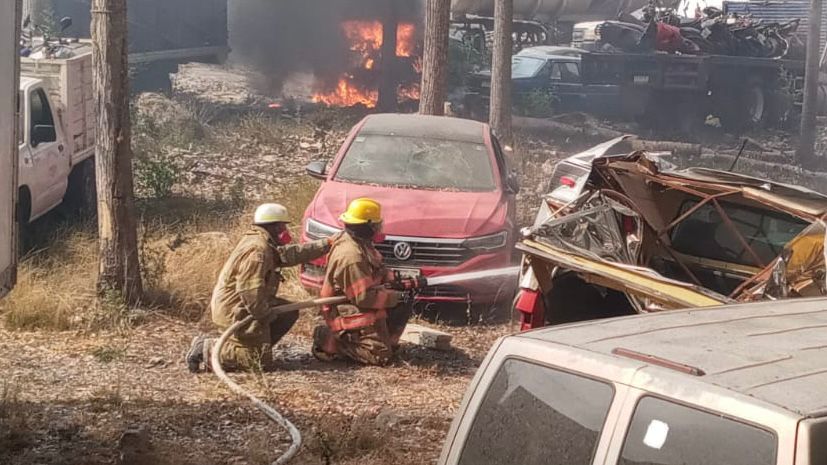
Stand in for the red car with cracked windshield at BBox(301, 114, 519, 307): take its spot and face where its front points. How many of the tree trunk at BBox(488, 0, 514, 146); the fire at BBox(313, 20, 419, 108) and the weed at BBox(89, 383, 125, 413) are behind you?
2

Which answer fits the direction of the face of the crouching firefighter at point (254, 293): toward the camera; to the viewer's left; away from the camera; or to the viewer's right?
to the viewer's right

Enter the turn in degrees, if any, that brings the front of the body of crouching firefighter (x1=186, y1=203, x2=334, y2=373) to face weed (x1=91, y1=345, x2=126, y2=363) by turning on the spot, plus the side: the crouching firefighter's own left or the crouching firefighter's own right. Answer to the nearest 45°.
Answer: approximately 180°

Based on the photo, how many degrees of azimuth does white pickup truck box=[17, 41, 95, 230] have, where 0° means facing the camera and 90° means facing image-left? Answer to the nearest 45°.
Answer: approximately 45°

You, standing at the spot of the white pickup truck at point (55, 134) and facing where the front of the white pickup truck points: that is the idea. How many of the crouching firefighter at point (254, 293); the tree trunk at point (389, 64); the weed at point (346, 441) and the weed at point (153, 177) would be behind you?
2

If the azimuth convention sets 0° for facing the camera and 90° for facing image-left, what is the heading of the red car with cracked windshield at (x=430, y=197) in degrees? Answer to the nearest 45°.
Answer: approximately 0°

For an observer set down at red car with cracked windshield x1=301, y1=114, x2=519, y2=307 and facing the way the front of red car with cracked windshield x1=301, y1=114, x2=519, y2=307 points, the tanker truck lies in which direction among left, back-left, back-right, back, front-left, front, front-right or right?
back

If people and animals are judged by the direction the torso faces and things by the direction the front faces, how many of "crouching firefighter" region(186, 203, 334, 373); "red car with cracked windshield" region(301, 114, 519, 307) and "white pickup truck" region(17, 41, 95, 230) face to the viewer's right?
1

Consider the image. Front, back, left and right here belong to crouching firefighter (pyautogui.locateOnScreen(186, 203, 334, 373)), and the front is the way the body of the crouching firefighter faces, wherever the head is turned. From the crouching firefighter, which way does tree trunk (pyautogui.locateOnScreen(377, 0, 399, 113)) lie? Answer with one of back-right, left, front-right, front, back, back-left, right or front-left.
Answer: left

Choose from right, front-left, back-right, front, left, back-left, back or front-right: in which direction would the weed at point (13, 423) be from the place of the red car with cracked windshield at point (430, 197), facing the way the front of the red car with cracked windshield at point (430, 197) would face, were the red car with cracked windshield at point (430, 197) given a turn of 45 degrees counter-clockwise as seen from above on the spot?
right

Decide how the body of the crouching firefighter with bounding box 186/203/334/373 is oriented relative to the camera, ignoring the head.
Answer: to the viewer's right

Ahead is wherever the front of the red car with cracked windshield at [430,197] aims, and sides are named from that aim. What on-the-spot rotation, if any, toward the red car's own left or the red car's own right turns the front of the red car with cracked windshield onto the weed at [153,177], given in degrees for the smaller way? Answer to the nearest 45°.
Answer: approximately 135° to the red car's own right

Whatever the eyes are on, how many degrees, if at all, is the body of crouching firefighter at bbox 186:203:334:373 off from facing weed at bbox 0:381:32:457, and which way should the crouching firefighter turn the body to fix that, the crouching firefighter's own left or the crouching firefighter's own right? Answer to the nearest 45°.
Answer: approximately 135° to the crouching firefighter's own right

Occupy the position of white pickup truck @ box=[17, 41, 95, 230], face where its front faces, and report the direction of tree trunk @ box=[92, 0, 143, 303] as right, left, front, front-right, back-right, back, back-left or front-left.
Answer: front-left

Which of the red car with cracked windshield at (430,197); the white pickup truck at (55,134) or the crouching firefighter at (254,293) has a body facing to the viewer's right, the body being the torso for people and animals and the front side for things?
the crouching firefighter

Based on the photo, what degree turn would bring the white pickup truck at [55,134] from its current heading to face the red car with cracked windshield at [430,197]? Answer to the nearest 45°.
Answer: approximately 90° to its left

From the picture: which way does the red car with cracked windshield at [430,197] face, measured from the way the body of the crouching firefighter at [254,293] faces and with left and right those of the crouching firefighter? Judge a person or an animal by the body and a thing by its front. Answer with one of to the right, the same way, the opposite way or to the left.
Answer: to the right
